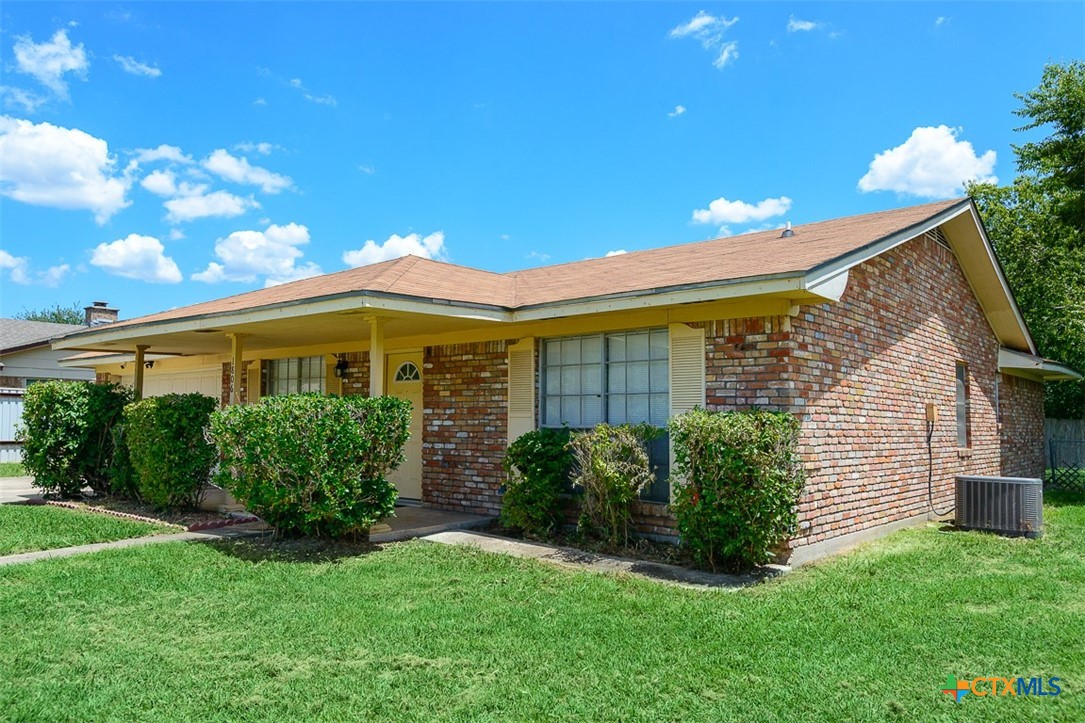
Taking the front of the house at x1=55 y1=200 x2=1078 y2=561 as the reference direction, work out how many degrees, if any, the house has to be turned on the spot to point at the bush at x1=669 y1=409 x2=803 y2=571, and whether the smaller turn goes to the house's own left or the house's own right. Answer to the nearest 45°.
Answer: approximately 45° to the house's own left

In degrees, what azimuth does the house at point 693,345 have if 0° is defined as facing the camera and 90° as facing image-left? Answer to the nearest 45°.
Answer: approximately 45°

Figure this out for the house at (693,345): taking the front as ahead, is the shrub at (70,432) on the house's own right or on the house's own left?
on the house's own right

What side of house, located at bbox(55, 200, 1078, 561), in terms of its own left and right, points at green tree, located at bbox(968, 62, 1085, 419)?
back

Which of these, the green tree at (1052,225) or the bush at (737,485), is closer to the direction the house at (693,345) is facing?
the bush

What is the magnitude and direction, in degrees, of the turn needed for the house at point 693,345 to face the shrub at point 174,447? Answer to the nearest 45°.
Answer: approximately 45° to its right
